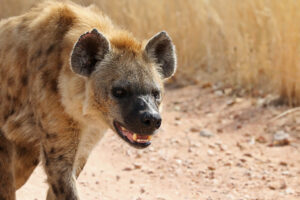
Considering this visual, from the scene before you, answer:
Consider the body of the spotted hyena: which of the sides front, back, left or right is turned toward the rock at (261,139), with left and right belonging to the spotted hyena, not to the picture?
left

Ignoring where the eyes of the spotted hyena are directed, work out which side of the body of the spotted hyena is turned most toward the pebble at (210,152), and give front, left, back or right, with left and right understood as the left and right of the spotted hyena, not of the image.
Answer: left

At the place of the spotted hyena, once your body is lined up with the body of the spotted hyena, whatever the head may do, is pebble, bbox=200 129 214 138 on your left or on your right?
on your left

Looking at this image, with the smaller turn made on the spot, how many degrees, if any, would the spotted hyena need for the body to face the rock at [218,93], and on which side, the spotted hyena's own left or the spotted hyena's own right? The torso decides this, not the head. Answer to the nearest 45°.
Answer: approximately 90° to the spotted hyena's own left

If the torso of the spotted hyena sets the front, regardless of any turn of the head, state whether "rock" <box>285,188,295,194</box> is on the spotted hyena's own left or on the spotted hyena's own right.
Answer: on the spotted hyena's own left

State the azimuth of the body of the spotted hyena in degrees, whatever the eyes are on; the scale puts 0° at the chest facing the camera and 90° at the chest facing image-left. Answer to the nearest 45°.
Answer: approximately 315°

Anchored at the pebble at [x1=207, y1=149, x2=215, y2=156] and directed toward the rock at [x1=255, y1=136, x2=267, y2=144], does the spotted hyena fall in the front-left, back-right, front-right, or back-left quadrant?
back-right

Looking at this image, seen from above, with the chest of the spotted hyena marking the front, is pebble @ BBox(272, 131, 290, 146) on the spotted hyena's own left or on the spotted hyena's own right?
on the spotted hyena's own left
